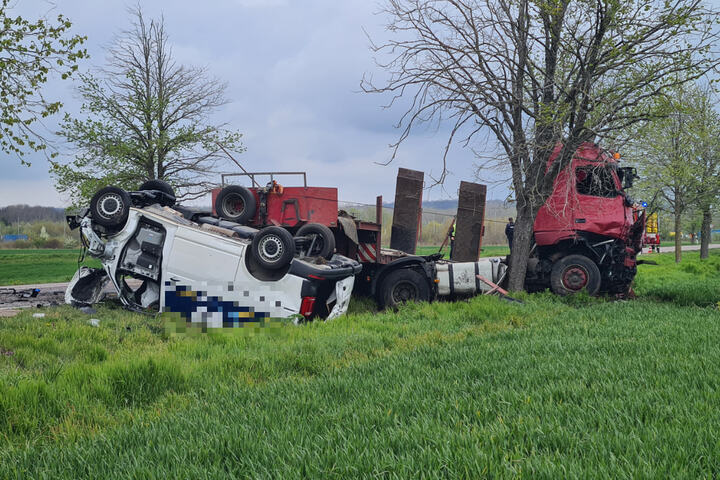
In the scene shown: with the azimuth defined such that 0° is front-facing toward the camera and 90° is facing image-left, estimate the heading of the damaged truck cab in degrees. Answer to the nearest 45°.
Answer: approximately 270°

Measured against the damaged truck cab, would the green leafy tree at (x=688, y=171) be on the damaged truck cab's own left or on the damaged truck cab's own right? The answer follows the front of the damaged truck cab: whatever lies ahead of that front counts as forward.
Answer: on the damaged truck cab's own left
